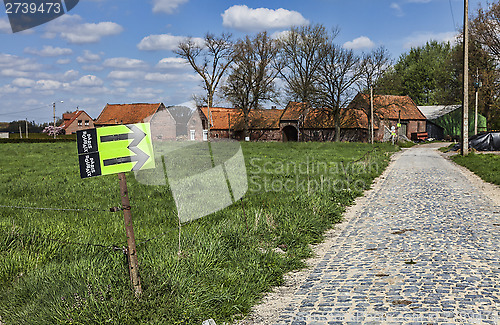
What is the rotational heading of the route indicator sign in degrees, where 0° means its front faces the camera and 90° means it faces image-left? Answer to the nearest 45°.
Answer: approximately 0°

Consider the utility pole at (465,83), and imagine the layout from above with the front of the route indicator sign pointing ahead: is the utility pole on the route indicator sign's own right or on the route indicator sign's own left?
on the route indicator sign's own left
